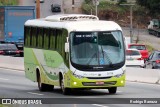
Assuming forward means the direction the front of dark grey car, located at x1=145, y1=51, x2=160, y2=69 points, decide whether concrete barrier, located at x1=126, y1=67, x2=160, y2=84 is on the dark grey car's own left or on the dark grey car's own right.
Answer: on the dark grey car's own left
